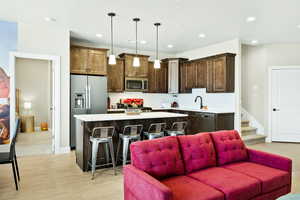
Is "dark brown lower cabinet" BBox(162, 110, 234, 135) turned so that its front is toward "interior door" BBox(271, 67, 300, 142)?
no

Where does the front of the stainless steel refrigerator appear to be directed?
toward the camera

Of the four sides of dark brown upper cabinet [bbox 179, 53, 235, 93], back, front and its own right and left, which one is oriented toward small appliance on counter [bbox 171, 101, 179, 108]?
right

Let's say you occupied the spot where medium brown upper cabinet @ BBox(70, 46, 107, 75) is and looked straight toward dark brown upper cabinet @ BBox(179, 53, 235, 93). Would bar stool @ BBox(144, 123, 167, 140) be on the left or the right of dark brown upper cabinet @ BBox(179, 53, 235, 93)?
right

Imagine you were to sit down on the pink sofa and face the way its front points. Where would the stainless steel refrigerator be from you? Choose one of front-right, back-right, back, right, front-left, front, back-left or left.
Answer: back

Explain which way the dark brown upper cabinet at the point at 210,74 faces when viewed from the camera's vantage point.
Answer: facing the viewer and to the left of the viewer

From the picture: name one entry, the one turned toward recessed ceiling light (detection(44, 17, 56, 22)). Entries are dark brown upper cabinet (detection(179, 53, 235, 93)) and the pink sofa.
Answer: the dark brown upper cabinet

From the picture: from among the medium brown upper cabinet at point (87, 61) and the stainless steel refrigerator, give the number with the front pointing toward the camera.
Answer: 2

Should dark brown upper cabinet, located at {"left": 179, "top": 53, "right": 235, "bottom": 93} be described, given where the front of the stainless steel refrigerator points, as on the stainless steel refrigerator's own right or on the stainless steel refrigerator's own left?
on the stainless steel refrigerator's own left

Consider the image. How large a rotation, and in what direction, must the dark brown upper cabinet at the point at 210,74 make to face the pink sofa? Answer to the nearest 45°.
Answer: approximately 45° to its left

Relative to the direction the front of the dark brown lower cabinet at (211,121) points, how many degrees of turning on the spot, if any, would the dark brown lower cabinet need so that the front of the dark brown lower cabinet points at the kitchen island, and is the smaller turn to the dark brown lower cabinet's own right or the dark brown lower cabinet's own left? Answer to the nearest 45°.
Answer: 0° — it already faces it

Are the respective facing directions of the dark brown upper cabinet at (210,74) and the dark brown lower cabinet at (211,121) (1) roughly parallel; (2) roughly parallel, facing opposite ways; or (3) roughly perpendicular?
roughly parallel

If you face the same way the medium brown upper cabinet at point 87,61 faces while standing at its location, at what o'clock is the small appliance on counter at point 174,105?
The small appliance on counter is roughly at 8 o'clock from the medium brown upper cabinet.

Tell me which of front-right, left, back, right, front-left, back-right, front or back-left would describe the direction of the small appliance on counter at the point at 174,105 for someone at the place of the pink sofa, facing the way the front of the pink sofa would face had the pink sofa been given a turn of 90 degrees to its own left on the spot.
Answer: front-left

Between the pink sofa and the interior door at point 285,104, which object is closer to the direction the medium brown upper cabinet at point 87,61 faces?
the pink sofa

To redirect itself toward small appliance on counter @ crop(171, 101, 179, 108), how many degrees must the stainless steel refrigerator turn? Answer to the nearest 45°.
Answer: approximately 135° to its left

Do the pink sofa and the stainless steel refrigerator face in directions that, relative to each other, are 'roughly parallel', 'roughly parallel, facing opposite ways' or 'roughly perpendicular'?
roughly parallel

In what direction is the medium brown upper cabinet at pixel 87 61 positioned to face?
toward the camera

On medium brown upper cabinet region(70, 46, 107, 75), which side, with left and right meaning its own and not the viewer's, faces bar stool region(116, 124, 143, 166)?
front
